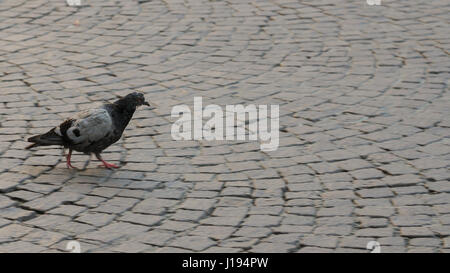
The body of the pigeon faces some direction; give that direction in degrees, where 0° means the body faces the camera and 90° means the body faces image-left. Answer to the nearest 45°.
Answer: approximately 270°
